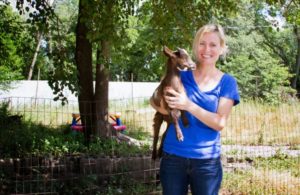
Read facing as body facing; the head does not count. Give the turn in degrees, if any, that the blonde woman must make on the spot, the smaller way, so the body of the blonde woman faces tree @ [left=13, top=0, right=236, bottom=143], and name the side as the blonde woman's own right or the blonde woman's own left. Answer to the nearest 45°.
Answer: approximately 180°

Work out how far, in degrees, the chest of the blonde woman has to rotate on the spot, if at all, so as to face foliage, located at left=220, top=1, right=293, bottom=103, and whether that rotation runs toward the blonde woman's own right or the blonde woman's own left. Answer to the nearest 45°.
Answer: approximately 180°

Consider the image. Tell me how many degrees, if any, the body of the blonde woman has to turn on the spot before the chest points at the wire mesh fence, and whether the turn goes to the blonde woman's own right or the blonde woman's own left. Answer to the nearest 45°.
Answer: approximately 180°

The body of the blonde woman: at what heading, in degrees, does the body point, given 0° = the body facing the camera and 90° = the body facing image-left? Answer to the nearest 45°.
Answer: approximately 0°
